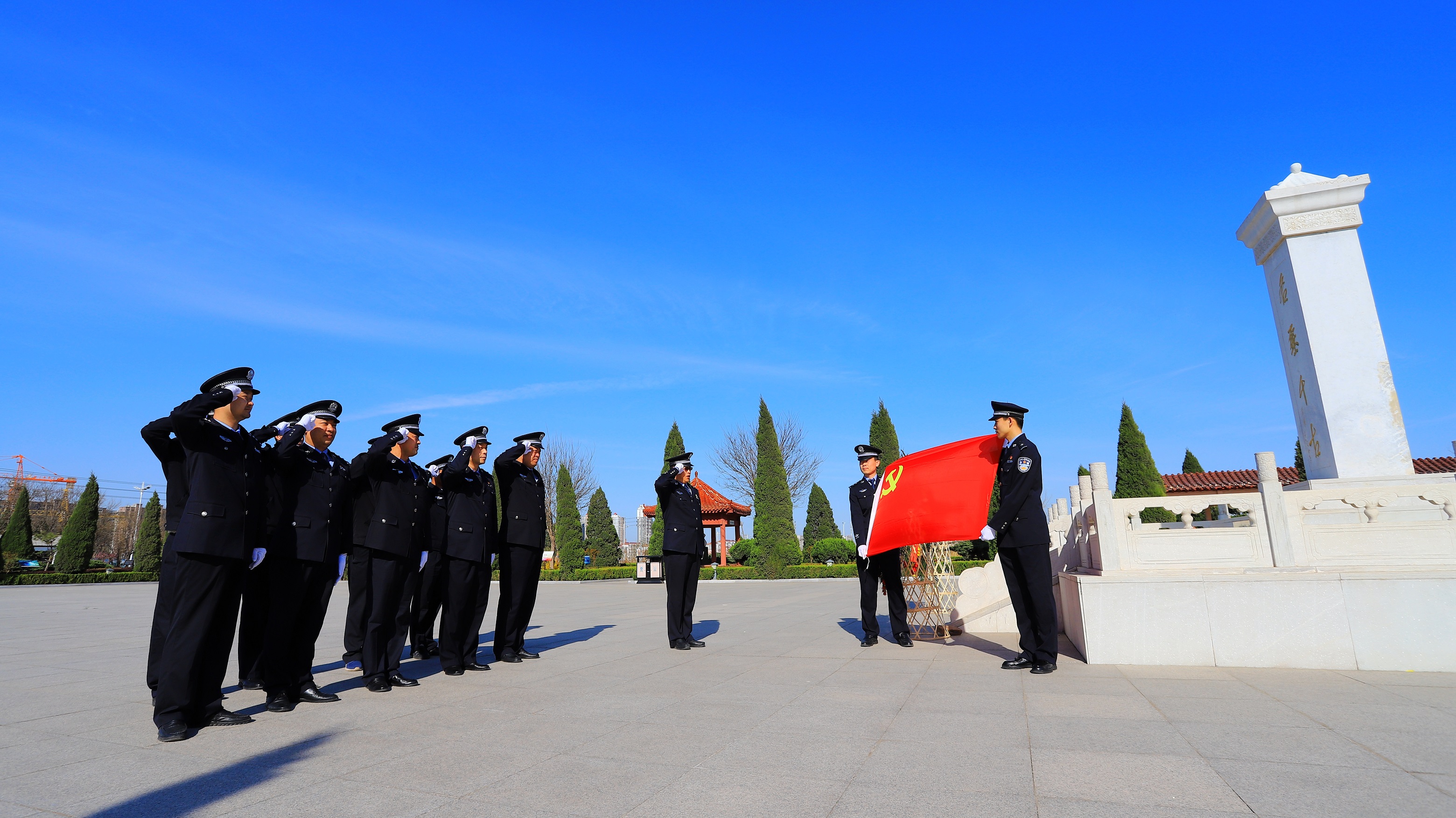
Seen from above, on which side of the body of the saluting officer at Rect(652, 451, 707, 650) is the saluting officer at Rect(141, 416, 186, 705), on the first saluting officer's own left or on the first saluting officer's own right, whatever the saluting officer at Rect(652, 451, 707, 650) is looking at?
on the first saluting officer's own right

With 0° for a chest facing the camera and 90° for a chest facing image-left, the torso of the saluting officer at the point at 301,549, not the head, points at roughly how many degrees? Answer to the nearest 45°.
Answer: approximately 315°

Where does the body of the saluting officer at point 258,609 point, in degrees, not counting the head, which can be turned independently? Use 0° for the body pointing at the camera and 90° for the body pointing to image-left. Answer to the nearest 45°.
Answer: approximately 270°

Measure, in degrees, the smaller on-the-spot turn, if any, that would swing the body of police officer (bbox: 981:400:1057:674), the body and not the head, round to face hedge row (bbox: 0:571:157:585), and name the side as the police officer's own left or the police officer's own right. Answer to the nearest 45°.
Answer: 0° — they already face it

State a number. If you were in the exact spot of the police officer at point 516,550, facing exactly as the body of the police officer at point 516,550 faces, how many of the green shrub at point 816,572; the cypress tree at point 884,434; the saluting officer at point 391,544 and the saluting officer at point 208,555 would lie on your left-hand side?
2

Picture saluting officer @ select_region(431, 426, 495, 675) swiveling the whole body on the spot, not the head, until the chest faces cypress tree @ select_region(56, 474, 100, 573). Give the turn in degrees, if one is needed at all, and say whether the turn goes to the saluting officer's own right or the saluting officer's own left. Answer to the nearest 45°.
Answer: approximately 180°

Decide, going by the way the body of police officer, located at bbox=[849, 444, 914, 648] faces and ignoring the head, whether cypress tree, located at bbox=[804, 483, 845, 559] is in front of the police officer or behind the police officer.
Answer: behind

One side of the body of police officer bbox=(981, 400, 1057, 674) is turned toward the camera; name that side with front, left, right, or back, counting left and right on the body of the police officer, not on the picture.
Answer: left

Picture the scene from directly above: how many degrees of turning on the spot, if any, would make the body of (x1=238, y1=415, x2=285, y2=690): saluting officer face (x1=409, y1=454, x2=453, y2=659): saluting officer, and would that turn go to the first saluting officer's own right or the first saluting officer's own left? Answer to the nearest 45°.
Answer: approximately 45° to the first saluting officer's own left

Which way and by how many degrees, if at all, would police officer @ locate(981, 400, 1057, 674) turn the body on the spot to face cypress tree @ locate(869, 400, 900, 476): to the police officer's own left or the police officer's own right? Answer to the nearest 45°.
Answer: approximately 90° to the police officer's own right
